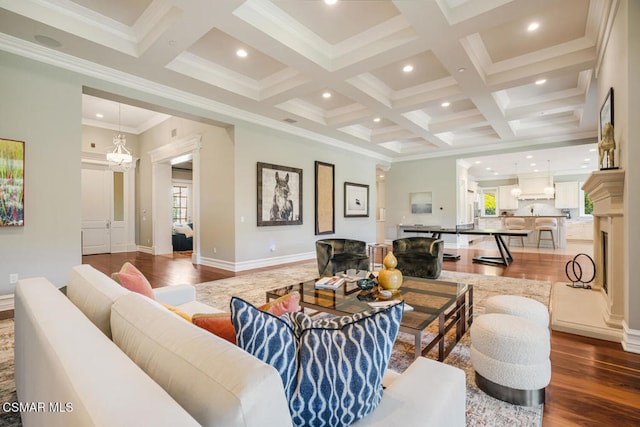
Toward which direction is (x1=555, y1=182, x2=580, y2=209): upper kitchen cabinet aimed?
toward the camera

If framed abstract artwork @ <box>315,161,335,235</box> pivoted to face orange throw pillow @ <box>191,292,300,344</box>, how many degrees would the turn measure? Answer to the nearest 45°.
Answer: approximately 45° to its right

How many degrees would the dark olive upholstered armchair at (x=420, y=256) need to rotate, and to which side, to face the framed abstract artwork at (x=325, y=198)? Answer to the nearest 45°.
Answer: approximately 90° to its right

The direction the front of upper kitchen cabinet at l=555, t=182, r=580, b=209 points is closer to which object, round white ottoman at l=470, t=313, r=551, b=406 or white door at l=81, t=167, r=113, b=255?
the round white ottoman

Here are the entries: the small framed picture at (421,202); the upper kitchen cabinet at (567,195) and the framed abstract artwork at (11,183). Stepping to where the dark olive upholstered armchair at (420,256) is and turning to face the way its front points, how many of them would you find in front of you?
1

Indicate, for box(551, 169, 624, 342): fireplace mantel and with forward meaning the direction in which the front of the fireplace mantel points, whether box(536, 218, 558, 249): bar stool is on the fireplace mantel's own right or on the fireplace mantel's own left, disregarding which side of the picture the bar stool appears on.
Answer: on the fireplace mantel's own right

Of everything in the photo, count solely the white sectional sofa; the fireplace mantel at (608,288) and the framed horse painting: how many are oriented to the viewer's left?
1

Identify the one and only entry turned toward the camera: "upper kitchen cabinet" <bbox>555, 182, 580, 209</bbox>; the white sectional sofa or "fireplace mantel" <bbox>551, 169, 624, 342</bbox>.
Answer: the upper kitchen cabinet

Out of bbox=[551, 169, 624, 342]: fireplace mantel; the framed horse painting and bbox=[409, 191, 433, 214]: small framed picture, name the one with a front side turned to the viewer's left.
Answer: the fireplace mantel

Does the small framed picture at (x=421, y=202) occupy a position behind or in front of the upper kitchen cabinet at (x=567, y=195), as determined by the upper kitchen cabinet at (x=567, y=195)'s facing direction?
in front

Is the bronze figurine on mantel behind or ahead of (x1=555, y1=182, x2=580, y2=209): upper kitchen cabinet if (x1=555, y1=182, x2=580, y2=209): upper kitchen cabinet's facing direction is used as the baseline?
ahead

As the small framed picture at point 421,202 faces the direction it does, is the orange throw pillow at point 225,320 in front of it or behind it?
in front

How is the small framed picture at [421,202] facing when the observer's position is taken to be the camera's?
facing the viewer

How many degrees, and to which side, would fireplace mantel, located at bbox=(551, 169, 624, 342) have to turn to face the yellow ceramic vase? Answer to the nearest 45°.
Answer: approximately 45° to its left

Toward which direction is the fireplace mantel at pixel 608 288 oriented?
to the viewer's left

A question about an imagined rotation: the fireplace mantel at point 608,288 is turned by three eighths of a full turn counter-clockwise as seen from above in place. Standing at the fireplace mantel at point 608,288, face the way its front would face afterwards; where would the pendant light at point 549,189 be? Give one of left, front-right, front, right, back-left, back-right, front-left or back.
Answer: back-left

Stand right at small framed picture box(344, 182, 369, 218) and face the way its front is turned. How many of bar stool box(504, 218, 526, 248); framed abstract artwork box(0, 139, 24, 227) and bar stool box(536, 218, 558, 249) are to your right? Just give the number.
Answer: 1

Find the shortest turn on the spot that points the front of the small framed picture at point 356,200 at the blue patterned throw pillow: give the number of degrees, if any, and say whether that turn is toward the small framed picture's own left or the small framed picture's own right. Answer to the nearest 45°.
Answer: approximately 45° to the small framed picture's own right
